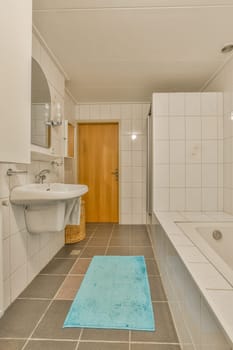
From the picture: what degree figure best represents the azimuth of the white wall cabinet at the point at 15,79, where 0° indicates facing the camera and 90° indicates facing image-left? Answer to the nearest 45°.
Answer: approximately 270°

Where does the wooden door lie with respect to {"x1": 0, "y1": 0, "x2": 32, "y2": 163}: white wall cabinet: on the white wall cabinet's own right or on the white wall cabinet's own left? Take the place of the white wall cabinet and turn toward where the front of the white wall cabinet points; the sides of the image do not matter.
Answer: on the white wall cabinet's own left

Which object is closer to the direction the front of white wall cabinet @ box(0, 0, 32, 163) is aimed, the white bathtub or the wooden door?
the white bathtub

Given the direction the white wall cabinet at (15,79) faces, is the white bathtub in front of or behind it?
in front

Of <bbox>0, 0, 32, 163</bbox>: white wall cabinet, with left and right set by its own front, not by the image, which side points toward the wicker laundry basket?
left
